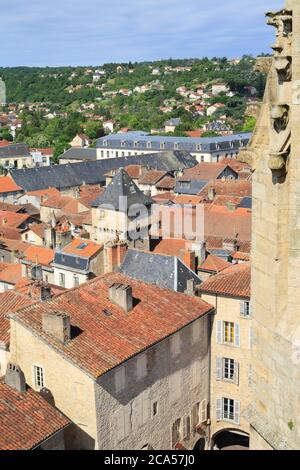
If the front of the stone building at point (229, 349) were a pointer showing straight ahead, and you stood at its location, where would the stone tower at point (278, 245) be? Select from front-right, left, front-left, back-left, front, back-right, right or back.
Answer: front

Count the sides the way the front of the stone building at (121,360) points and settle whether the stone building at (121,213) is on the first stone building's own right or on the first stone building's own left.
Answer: on the first stone building's own left

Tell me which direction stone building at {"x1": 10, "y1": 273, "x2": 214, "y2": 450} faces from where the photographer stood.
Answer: facing the viewer and to the right of the viewer

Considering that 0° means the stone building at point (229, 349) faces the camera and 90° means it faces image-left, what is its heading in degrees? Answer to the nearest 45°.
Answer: approximately 0°

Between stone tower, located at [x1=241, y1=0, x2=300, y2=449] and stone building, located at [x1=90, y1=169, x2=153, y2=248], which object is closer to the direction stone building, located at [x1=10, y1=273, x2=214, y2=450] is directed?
the stone tower

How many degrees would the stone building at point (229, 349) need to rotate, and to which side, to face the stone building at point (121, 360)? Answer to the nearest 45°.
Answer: approximately 45° to its right

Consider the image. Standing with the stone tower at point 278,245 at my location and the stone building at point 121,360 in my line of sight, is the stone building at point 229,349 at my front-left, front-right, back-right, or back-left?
front-right

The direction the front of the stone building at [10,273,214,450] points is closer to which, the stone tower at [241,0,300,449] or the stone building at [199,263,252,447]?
the stone tower

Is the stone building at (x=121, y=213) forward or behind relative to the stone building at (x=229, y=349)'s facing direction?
behind

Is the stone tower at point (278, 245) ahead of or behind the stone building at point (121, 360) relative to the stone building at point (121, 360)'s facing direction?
ahead

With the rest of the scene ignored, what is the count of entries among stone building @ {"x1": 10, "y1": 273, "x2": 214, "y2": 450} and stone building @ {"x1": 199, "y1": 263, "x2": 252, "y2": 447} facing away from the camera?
0

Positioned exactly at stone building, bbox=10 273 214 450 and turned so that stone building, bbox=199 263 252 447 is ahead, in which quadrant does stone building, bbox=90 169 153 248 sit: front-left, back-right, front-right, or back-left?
front-left
